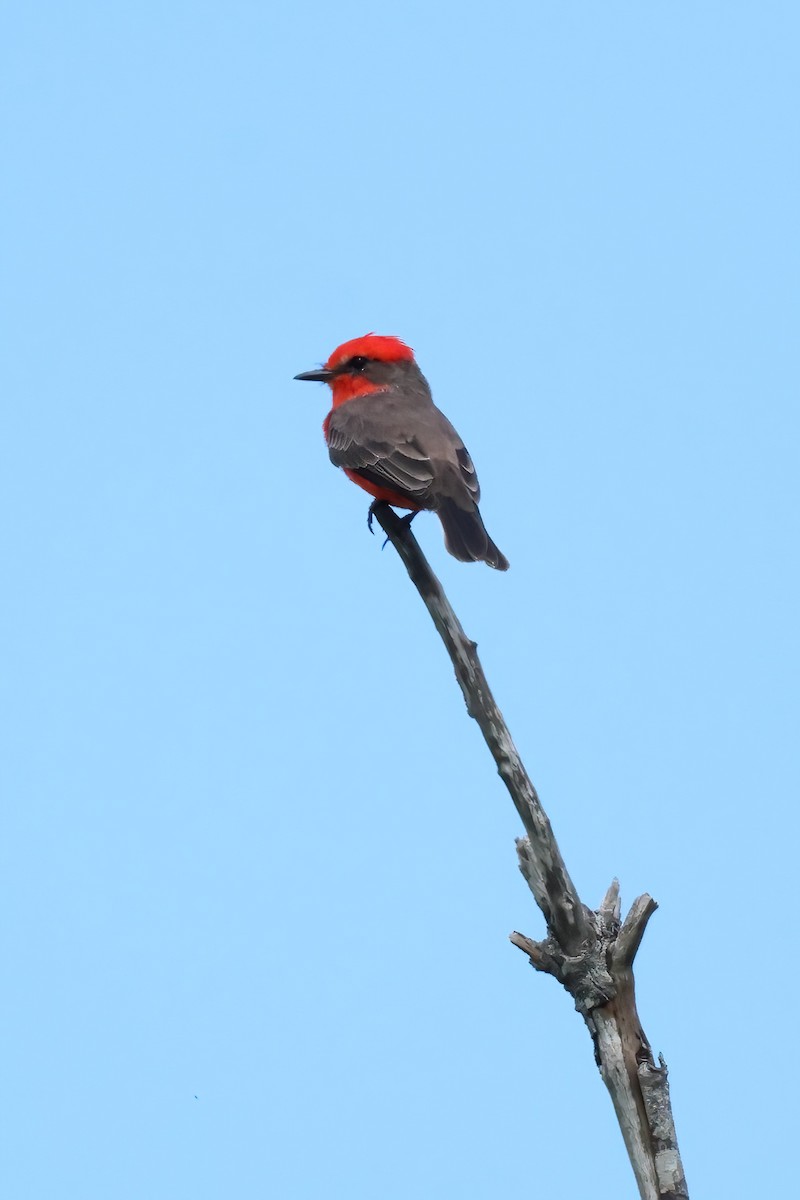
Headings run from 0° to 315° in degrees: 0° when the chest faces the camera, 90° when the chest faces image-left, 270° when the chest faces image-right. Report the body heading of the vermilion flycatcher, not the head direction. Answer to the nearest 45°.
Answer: approximately 135°
